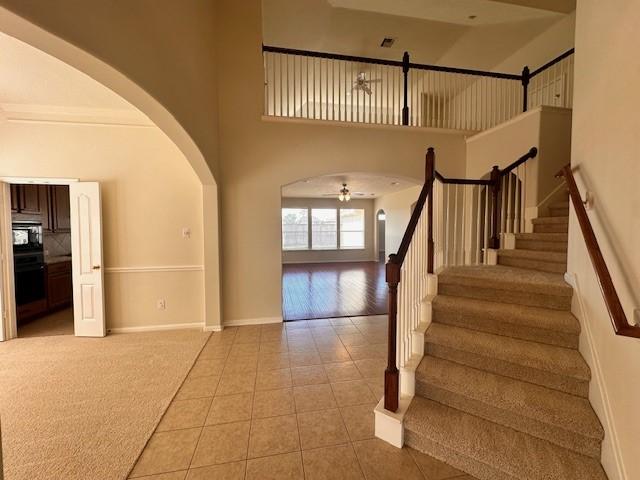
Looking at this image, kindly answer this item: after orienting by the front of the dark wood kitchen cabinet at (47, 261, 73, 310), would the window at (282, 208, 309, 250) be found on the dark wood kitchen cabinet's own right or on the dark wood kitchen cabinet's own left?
on the dark wood kitchen cabinet's own left

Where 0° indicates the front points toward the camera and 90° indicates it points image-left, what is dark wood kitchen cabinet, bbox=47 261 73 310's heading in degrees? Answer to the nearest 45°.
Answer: approximately 315°

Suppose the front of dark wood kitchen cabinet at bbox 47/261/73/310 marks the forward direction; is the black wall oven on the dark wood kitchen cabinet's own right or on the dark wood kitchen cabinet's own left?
on the dark wood kitchen cabinet's own right

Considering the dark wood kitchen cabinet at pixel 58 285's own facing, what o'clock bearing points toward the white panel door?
The white panel door is roughly at 1 o'clock from the dark wood kitchen cabinet.

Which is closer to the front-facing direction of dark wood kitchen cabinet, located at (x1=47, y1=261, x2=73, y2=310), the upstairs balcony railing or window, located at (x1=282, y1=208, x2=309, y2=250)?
the upstairs balcony railing

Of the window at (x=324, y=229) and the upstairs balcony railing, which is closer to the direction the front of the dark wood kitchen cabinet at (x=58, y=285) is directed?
the upstairs balcony railing
